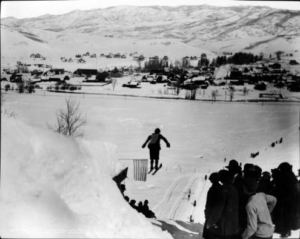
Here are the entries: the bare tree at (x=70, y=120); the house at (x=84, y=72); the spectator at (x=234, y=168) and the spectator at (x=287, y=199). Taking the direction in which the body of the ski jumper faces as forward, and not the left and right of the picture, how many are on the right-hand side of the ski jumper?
2

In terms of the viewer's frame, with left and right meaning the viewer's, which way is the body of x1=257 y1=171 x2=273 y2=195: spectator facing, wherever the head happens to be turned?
facing away from the viewer

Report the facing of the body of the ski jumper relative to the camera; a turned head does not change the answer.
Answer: away from the camera

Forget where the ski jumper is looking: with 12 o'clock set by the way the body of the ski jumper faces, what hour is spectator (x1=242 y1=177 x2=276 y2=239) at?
The spectator is roughly at 6 o'clock from the ski jumper.

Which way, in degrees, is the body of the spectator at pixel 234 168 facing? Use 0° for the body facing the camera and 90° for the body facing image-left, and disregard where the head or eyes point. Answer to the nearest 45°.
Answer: approximately 135°

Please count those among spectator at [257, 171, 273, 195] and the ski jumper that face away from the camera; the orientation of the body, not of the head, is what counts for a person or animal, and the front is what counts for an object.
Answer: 2
